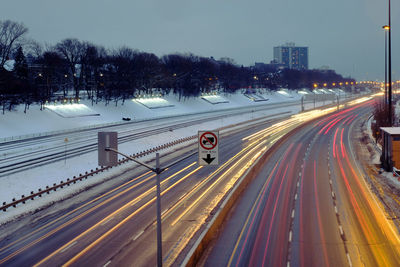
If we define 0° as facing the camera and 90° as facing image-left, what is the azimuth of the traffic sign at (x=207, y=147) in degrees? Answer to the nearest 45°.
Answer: approximately 0°

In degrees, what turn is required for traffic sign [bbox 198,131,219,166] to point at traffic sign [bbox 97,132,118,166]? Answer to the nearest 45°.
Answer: approximately 45° to its right

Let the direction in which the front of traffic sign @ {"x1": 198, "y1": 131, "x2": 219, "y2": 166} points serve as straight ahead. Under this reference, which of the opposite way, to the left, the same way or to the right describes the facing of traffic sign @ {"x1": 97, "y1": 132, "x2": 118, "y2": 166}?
the opposite way

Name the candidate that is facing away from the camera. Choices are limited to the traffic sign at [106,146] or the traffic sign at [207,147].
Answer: the traffic sign at [106,146]

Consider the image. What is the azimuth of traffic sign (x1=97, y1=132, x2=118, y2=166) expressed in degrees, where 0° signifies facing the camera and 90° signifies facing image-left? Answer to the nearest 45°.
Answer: approximately 180°

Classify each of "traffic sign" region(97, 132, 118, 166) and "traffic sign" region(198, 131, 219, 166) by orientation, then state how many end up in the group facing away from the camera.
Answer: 1
